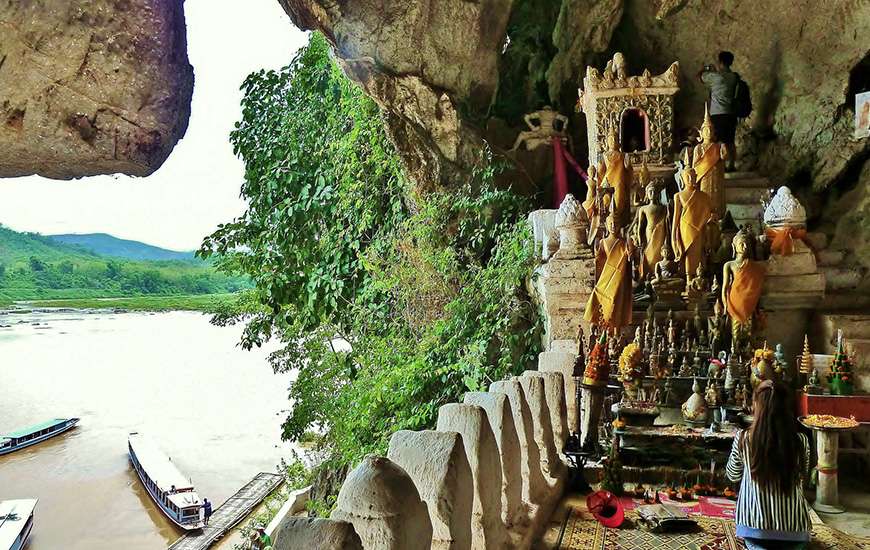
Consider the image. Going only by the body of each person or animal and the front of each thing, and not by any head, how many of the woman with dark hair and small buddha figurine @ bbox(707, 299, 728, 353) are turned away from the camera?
1

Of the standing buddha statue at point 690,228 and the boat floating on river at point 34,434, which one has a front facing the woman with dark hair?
the standing buddha statue

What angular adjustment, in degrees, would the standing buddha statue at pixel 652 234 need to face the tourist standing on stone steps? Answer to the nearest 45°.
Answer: approximately 180°

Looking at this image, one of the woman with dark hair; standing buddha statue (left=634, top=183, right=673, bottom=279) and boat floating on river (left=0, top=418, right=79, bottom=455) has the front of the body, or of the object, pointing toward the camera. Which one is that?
the standing buddha statue

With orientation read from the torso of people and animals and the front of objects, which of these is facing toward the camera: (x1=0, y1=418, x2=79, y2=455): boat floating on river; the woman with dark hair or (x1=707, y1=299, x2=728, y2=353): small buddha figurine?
the small buddha figurine

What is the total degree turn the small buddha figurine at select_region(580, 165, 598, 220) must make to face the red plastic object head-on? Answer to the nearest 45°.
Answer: approximately 45° to its left

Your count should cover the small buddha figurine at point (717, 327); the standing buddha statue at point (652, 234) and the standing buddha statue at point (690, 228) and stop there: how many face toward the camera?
3

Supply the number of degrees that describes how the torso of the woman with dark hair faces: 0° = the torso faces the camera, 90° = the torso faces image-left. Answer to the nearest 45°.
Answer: approximately 180°

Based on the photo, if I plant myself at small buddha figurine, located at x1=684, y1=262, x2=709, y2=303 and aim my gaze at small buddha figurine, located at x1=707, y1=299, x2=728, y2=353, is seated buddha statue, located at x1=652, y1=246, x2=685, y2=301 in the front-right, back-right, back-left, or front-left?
back-right

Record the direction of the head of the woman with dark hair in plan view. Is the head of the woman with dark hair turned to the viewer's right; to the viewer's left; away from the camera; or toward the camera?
away from the camera
